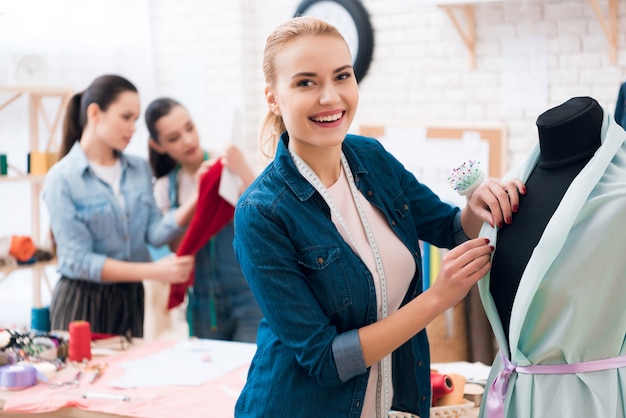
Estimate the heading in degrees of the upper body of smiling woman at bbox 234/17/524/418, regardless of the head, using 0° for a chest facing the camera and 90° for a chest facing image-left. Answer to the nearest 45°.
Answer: approximately 315°

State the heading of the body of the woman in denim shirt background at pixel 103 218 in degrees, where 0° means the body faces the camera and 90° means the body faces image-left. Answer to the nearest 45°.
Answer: approximately 315°

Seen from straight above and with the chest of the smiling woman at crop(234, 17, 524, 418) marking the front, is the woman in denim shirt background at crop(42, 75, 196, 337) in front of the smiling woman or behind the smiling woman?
behind

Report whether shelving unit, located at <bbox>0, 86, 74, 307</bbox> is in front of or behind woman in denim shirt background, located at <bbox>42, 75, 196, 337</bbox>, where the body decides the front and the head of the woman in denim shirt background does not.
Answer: behind

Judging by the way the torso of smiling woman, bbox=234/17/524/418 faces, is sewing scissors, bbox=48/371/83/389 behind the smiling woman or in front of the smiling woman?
behind

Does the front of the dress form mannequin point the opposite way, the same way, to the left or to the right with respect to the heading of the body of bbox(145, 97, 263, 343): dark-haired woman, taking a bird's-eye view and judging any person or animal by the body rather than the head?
to the right

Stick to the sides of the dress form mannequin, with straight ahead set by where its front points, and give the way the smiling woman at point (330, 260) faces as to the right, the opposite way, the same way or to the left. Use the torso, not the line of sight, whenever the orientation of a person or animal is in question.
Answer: to the left
